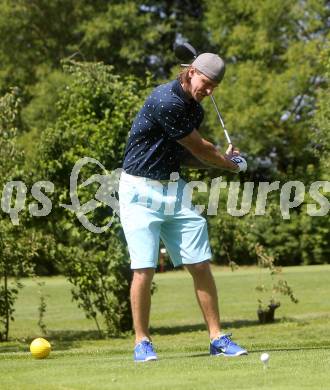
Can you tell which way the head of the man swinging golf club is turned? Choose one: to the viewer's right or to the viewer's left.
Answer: to the viewer's right

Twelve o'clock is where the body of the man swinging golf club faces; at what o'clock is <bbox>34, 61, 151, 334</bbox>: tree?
The tree is roughly at 7 o'clock from the man swinging golf club.

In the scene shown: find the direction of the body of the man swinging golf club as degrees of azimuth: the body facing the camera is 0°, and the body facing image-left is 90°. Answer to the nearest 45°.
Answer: approximately 315°

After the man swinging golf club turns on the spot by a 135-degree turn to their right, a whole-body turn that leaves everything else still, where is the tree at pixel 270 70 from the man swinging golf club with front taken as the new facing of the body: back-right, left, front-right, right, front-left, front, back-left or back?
right
